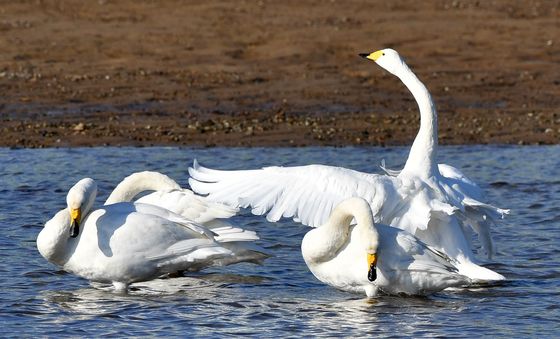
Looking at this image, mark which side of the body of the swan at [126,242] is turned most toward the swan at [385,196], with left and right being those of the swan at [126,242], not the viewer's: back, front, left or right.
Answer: back

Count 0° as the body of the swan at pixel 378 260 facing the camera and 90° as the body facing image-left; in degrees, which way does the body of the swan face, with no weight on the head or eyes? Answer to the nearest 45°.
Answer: approximately 90°

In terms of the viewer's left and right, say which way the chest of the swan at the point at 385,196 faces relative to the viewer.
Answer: facing away from the viewer and to the left of the viewer

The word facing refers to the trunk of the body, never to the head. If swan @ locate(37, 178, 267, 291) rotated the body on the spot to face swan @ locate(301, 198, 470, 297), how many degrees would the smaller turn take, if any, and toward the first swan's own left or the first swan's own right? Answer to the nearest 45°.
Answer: approximately 180°

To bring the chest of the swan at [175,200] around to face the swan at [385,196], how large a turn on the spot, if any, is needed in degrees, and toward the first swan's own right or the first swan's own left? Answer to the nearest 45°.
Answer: approximately 135° to the first swan's own left

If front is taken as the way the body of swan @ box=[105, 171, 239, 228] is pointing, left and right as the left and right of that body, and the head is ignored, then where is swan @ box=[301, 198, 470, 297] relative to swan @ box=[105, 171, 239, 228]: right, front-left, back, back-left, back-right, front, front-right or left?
back-left

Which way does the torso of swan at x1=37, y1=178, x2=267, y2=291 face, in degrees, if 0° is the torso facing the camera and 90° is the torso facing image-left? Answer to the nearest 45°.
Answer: approximately 90°

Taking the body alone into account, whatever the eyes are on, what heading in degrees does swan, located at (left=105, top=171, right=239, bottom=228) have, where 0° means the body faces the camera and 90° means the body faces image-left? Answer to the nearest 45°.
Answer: approximately 90°

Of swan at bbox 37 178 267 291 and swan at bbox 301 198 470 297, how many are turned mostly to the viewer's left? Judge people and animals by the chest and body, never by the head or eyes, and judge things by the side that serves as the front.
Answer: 2

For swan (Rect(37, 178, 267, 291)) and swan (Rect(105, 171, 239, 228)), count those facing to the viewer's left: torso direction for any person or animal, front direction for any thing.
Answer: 2
